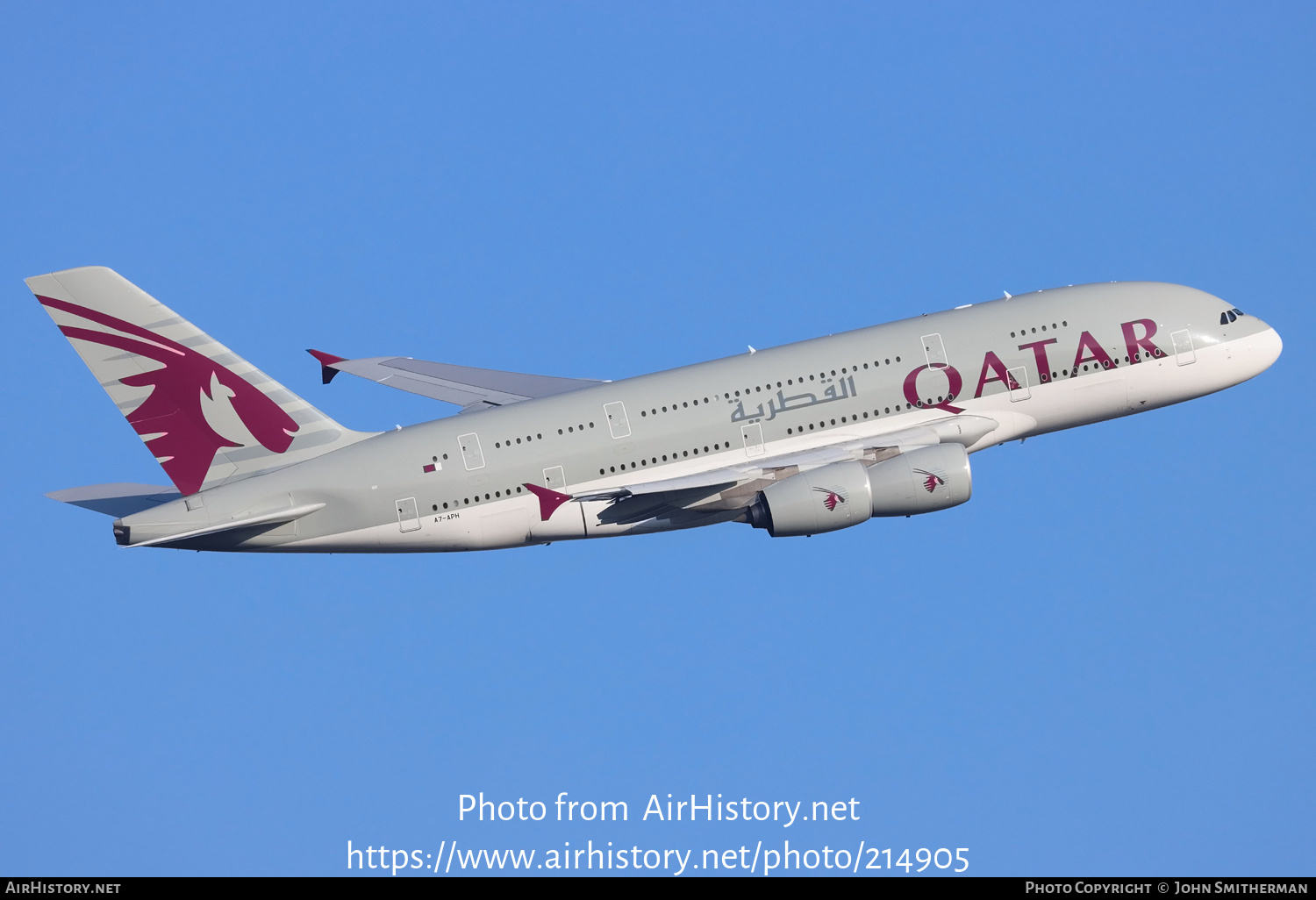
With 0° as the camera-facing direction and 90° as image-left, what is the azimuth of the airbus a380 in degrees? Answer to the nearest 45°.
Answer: approximately 270°
